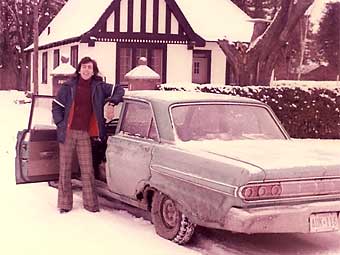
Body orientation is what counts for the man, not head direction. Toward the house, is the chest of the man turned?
no

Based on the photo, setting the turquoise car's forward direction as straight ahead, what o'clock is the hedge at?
The hedge is roughly at 2 o'clock from the turquoise car.

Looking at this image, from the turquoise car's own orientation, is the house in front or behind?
in front

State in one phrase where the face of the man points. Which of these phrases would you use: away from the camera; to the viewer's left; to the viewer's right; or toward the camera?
toward the camera

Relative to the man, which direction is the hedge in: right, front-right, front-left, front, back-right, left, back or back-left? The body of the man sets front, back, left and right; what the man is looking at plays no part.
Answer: back-left

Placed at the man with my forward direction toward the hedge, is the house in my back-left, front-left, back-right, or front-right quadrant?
front-left

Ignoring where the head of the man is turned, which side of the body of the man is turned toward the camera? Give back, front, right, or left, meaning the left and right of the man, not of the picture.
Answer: front

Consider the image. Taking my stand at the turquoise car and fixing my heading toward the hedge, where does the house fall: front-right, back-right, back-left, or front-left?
front-left

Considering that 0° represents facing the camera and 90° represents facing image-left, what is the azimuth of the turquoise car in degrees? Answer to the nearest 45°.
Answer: approximately 135°
